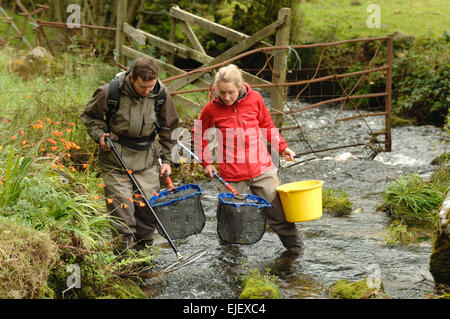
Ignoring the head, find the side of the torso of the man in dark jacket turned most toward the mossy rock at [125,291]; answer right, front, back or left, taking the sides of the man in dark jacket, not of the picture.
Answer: front

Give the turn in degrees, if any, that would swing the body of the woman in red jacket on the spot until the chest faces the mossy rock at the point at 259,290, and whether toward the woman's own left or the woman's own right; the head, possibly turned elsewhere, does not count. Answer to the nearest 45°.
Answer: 0° — they already face it

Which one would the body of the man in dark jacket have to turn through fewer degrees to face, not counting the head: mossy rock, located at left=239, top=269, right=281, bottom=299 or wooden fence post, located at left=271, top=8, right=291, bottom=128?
the mossy rock

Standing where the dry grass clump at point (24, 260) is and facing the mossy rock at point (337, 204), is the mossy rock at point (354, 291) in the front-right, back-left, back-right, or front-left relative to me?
front-right

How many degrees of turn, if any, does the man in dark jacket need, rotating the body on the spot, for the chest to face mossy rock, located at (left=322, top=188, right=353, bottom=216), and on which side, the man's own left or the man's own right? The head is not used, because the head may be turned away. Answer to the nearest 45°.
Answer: approximately 135° to the man's own left

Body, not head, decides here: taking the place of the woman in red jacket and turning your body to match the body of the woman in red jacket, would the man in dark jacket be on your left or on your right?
on your right

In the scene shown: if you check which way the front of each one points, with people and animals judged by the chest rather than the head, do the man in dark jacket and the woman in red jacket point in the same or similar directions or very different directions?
same or similar directions

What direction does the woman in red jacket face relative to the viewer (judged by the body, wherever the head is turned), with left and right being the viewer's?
facing the viewer

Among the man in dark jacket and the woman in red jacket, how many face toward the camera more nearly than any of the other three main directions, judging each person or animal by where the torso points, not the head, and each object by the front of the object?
2

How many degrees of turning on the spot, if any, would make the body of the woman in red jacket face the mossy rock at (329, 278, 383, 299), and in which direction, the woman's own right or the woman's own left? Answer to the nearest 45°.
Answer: approximately 45° to the woman's own left

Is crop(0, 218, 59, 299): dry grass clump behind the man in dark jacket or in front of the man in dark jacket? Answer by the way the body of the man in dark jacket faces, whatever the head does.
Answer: in front

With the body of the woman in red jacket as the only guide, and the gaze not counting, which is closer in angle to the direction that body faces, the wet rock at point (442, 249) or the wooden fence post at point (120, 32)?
the wet rock

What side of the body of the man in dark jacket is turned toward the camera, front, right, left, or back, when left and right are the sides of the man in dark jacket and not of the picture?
front

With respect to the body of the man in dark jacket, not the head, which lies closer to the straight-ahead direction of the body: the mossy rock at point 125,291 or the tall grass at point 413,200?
the mossy rock
